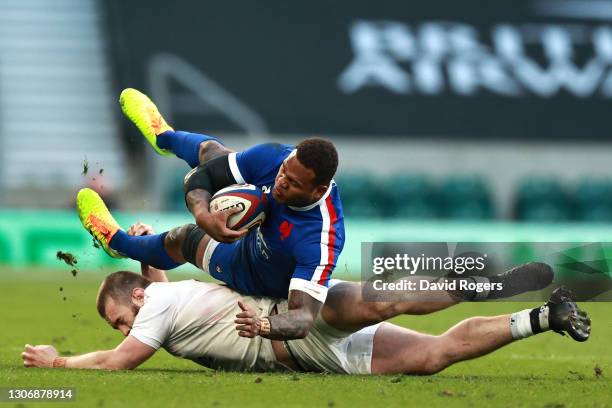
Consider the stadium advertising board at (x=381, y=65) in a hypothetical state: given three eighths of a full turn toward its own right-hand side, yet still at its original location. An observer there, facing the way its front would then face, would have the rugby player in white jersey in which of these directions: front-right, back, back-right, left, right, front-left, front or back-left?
back-left

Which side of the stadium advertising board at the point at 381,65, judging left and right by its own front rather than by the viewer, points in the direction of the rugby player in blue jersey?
front

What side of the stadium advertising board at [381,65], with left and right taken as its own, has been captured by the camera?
front
